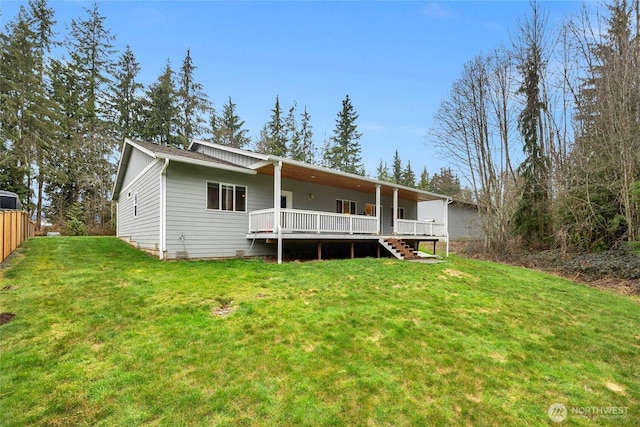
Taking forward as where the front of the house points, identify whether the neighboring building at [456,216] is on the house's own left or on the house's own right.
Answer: on the house's own left

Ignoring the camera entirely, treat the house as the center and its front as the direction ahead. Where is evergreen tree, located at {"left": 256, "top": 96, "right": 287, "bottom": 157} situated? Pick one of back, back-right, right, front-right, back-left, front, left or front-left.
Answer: back-left

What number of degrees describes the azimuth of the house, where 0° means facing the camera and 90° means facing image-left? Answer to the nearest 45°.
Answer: approximately 315°

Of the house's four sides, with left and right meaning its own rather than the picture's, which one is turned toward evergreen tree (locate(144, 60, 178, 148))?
back

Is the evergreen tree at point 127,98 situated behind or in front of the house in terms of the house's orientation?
behind

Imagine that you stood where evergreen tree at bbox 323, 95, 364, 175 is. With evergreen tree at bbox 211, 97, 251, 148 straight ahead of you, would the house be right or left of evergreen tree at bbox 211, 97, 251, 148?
left
